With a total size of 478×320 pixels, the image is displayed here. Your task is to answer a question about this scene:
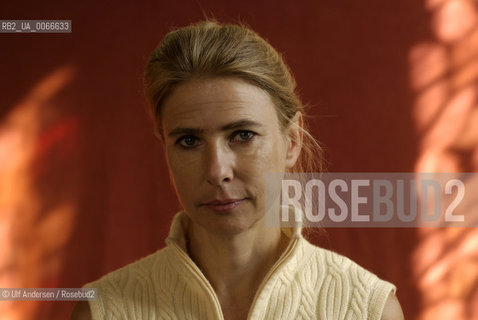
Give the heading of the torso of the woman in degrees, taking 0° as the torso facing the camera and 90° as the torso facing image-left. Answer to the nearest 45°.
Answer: approximately 0°
